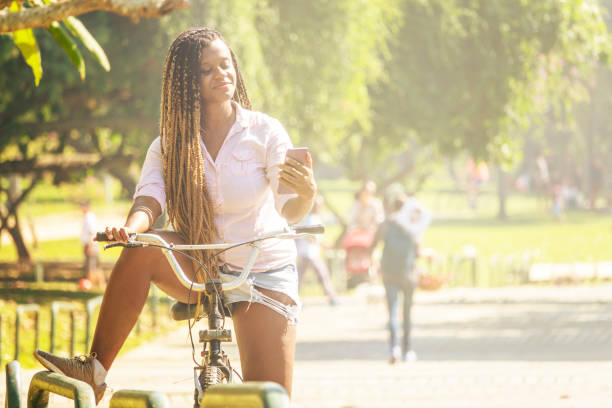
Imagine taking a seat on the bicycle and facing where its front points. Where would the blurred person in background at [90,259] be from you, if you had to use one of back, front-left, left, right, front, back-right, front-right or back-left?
back

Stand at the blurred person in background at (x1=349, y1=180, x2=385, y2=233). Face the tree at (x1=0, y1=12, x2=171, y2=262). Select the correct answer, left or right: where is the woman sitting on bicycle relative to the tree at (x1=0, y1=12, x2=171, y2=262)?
left

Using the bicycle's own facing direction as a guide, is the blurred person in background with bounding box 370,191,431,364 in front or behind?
behind

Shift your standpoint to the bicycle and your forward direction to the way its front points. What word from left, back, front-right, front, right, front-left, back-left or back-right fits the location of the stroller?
back

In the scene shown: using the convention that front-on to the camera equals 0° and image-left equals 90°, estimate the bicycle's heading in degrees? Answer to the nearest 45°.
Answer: approximately 0°

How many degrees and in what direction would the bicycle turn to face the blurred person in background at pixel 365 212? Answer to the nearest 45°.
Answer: approximately 180°

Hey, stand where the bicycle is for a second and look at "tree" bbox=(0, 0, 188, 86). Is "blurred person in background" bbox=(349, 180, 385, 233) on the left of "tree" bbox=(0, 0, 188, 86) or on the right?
right
